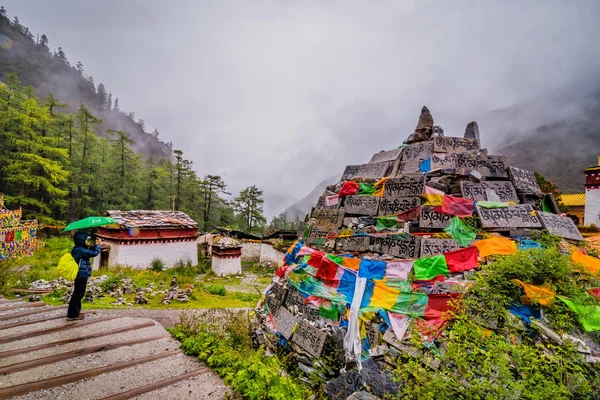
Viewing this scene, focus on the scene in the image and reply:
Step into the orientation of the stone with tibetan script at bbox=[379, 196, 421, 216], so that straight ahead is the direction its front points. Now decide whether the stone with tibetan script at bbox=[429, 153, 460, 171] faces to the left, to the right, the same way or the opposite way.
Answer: the same way

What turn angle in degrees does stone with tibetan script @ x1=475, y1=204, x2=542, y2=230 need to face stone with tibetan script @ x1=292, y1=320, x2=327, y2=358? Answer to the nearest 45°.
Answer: approximately 45° to its right

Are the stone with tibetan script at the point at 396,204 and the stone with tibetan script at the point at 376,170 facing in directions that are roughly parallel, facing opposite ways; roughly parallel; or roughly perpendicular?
roughly parallel

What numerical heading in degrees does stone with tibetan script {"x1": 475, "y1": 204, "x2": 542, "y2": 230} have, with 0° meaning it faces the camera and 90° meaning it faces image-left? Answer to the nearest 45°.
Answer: approximately 0°

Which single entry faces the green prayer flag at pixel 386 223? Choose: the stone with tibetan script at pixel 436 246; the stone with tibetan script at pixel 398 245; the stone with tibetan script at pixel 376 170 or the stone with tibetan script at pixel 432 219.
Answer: the stone with tibetan script at pixel 376 170

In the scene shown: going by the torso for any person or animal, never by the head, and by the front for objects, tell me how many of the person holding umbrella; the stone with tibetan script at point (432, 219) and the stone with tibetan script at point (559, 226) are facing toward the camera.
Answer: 2

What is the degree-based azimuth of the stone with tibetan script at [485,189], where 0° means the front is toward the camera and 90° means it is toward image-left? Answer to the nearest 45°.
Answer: approximately 0°

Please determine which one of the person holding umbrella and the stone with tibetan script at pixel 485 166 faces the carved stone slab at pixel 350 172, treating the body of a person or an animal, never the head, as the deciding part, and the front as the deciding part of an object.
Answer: the person holding umbrella

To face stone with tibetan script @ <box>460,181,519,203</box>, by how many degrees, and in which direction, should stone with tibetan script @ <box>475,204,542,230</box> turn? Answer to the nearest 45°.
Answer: approximately 135° to its right

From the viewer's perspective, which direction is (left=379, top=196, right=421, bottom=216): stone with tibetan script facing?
toward the camera

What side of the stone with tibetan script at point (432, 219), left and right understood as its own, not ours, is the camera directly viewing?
front

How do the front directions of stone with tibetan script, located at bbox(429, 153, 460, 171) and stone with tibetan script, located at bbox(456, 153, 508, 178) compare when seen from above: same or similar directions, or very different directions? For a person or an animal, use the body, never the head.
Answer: same or similar directions

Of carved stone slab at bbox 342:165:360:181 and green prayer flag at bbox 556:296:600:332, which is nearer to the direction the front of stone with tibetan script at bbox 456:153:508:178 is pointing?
the green prayer flag

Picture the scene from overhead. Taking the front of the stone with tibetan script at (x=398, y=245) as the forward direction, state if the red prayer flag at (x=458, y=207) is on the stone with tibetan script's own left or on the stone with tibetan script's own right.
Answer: on the stone with tibetan script's own left

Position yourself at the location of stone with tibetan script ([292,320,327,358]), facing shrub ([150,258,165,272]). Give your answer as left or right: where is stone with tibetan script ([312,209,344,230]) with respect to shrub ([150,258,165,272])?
right

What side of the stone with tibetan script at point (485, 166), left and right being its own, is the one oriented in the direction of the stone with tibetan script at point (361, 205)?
right

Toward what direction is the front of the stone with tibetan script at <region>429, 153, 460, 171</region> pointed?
toward the camera

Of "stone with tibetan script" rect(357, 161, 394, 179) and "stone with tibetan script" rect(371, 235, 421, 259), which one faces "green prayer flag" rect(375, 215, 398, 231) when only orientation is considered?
"stone with tibetan script" rect(357, 161, 394, 179)
